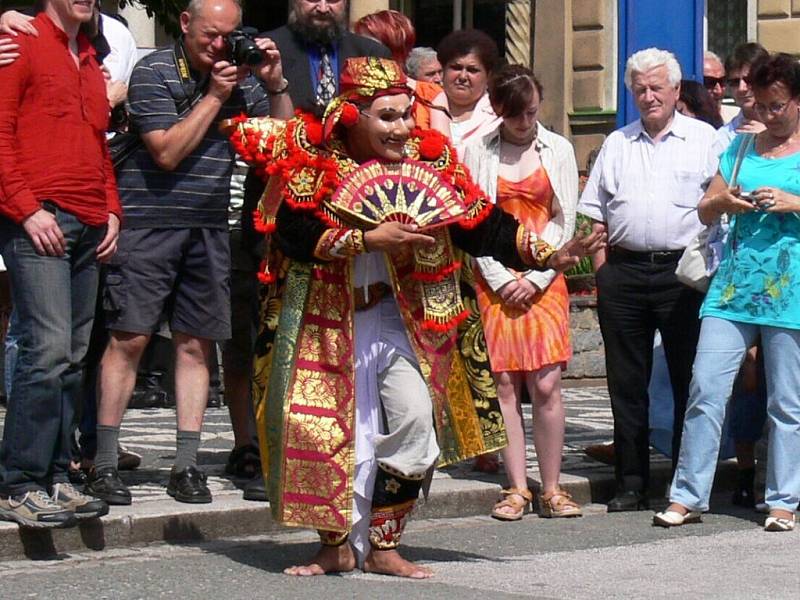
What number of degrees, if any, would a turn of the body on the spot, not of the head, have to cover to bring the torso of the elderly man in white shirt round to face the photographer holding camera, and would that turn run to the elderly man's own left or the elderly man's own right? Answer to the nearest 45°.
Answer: approximately 45° to the elderly man's own right

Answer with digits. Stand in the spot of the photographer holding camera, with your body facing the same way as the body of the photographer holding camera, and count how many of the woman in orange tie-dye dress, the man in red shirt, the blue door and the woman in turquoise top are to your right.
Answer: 1

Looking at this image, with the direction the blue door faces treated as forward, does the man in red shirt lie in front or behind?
in front

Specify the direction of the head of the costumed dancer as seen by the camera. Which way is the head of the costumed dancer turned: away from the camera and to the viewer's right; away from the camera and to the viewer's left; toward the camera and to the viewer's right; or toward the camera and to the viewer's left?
toward the camera and to the viewer's right

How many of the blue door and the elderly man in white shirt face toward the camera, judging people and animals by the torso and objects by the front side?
2

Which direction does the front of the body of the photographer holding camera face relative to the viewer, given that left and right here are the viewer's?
facing the viewer and to the right of the viewer

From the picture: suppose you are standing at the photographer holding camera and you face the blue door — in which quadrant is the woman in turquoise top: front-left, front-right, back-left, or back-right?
front-right

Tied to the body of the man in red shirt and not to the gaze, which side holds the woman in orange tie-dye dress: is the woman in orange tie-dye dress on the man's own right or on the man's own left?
on the man's own left

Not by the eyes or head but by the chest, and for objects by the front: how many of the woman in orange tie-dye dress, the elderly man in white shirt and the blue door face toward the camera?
3

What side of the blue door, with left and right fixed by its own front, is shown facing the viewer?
front
